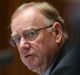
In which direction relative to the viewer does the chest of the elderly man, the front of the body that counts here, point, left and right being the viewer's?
facing the viewer and to the left of the viewer
